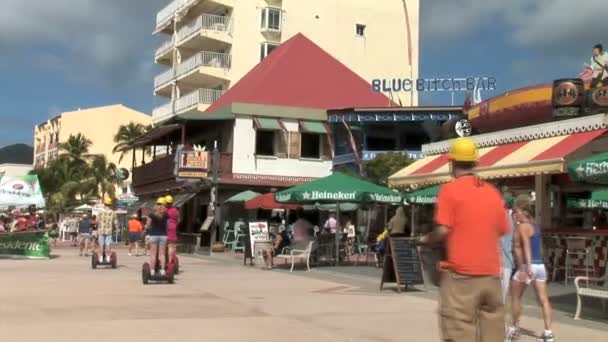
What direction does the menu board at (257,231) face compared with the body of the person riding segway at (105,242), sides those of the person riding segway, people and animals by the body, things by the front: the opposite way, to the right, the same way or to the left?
the opposite way

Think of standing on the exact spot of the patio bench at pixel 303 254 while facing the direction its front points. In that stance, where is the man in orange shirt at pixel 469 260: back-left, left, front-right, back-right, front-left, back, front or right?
left

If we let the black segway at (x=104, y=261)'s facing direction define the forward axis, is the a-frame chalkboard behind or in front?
behind

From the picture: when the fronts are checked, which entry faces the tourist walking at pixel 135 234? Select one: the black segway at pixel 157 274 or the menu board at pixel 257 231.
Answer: the black segway

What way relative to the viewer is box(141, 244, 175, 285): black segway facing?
away from the camera

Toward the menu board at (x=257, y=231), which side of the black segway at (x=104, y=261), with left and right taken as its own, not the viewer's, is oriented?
right

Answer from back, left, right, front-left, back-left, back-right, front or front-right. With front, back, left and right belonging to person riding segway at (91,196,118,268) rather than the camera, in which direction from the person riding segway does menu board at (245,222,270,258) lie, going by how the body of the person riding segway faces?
right

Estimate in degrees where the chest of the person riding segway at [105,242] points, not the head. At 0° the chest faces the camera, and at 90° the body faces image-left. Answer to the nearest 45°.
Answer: approximately 180°

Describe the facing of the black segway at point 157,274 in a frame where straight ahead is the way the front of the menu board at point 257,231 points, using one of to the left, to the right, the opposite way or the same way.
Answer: the opposite way

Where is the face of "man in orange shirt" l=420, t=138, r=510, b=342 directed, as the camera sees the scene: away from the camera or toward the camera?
away from the camera
